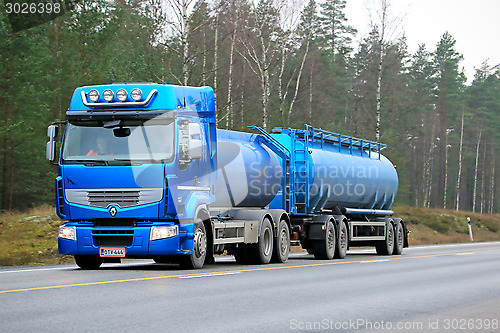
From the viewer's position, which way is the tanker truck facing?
facing the viewer and to the left of the viewer
